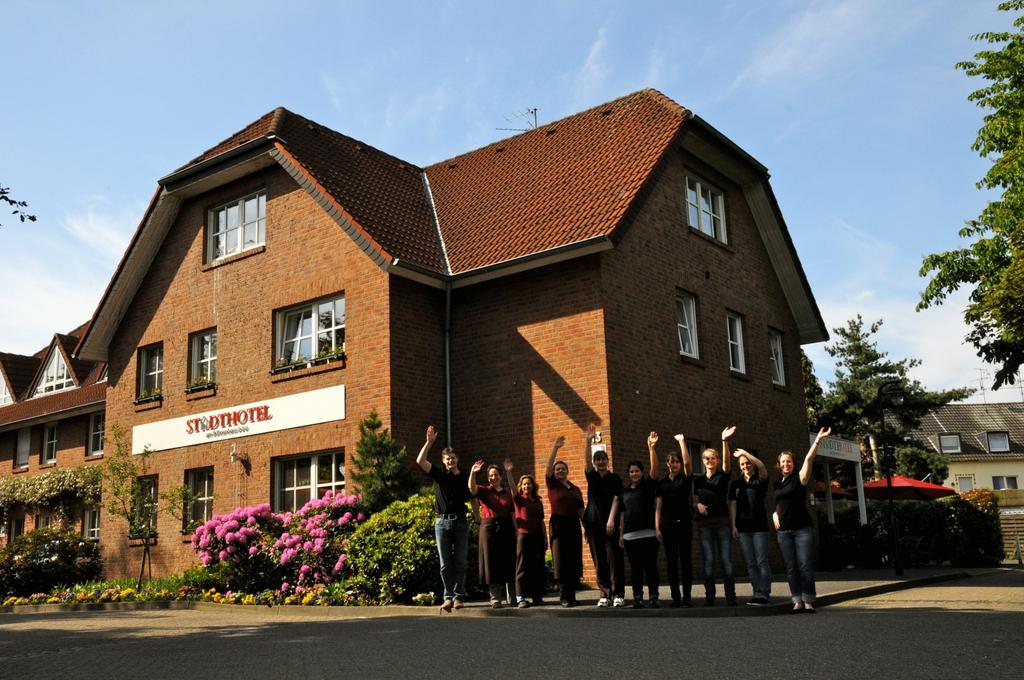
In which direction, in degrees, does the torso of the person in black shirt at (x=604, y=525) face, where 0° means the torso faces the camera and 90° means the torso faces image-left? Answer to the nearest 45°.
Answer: approximately 0°

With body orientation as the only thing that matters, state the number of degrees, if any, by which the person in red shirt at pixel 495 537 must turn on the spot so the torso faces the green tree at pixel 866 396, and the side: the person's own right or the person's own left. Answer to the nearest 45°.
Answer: approximately 135° to the person's own left

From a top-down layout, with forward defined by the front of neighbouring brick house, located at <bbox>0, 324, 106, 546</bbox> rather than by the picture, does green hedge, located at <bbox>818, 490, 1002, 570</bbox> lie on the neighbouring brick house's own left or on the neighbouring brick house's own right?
on the neighbouring brick house's own left

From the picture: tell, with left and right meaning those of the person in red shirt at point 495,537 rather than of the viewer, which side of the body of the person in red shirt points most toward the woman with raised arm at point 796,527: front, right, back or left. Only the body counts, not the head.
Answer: left

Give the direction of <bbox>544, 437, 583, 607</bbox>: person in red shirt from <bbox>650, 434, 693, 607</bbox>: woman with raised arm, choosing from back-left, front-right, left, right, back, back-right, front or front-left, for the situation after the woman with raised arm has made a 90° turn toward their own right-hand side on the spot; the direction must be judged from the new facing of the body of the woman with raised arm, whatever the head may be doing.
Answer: front

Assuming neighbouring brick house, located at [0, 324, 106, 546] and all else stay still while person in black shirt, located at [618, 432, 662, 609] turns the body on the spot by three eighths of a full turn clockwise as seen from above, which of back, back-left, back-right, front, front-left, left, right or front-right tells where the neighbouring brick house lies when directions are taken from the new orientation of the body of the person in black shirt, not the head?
front
